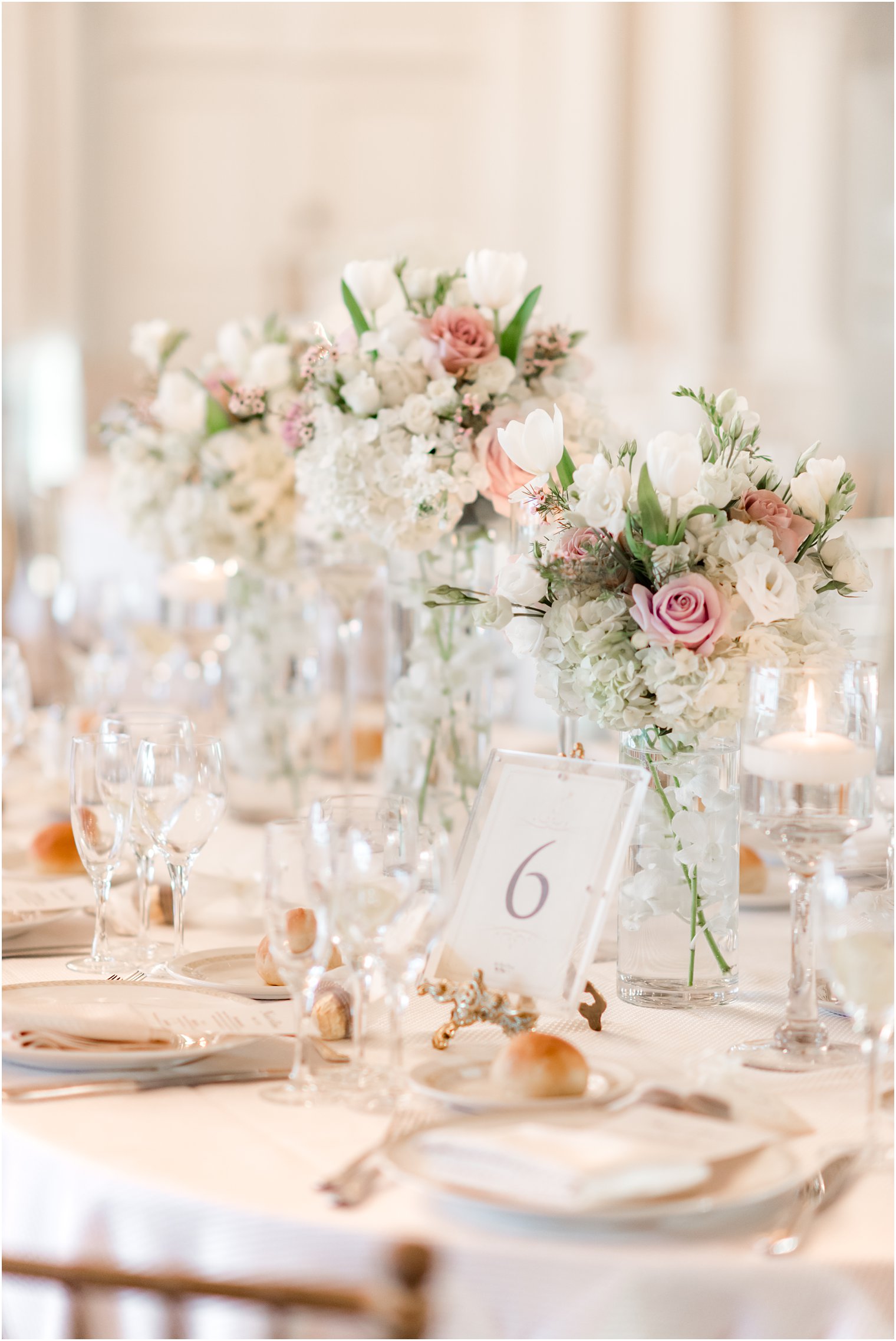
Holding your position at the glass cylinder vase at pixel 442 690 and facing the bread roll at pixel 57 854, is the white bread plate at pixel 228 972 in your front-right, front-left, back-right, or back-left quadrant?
front-left

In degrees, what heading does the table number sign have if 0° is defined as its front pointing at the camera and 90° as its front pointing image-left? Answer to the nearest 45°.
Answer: approximately 45°

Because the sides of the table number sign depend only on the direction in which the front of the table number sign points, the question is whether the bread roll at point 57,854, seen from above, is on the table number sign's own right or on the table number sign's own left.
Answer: on the table number sign's own right
